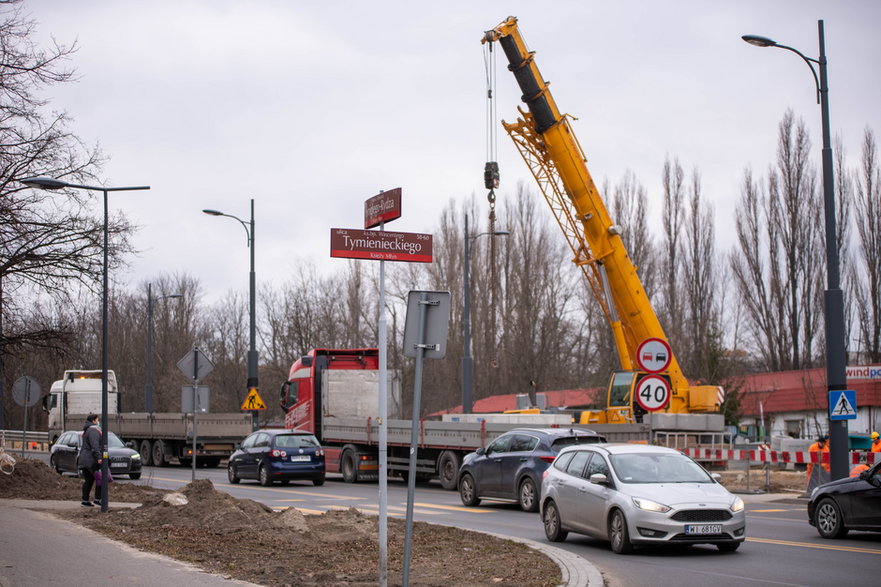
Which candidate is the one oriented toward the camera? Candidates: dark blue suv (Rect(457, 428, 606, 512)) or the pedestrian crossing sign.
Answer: the pedestrian crossing sign

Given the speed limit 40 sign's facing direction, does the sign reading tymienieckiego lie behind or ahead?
ahead

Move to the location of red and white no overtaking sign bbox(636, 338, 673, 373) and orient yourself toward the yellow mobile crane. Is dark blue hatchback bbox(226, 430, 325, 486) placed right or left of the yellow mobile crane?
left

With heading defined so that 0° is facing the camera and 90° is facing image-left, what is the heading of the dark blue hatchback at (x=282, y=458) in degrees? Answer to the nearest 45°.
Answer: approximately 135°

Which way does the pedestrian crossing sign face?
toward the camera

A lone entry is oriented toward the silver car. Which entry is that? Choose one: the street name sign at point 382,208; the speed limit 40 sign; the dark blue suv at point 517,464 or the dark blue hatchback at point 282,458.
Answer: the speed limit 40 sign

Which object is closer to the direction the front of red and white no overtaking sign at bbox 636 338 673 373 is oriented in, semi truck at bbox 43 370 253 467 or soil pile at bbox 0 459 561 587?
the soil pile

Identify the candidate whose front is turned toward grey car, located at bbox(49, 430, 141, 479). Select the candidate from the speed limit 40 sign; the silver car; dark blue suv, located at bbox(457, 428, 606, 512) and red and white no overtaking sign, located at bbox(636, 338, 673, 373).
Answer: the dark blue suv

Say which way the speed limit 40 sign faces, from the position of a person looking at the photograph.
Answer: facing the viewer

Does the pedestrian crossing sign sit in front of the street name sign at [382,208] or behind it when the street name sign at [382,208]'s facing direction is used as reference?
behind

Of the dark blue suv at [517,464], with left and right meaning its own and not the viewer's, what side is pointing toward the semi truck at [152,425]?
front

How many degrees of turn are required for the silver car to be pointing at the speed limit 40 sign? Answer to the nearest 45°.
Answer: approximately 135° to its left
